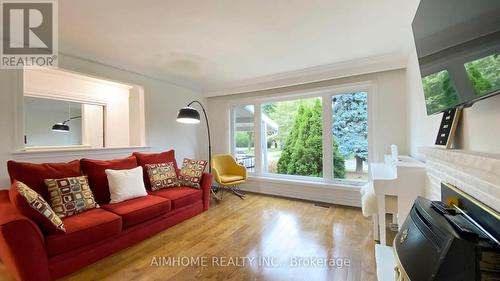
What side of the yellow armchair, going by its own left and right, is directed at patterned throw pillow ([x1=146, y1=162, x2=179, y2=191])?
right

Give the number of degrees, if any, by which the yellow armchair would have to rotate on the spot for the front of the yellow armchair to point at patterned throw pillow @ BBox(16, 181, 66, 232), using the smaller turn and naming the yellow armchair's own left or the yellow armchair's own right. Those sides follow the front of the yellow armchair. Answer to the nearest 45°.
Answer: approximately 90° to the yellow armchair's own right

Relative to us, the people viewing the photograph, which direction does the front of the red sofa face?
facing the viewer and to the right of the viewer
